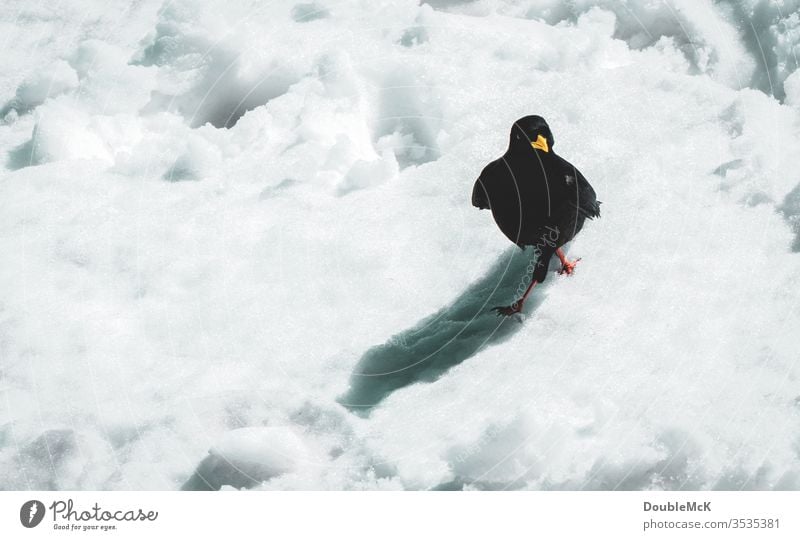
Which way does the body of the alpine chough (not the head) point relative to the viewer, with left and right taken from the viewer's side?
facing the viewer
